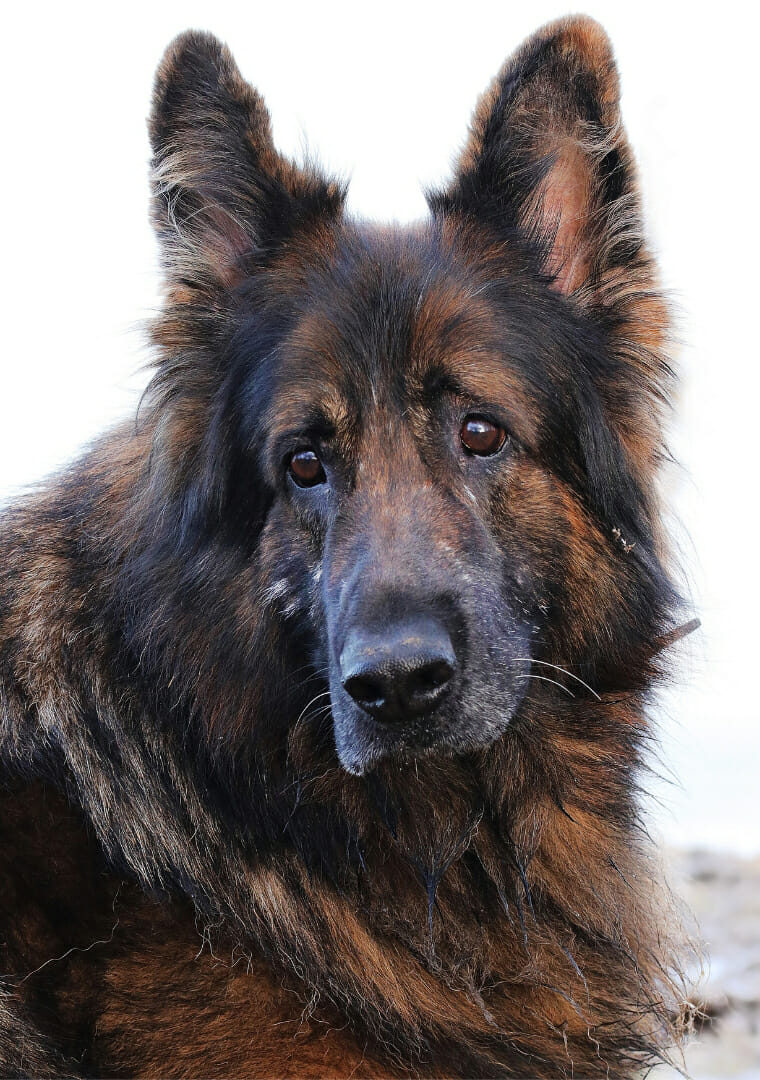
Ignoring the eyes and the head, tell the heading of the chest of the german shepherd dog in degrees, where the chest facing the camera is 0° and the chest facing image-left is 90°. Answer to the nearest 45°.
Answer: approximately 315°
